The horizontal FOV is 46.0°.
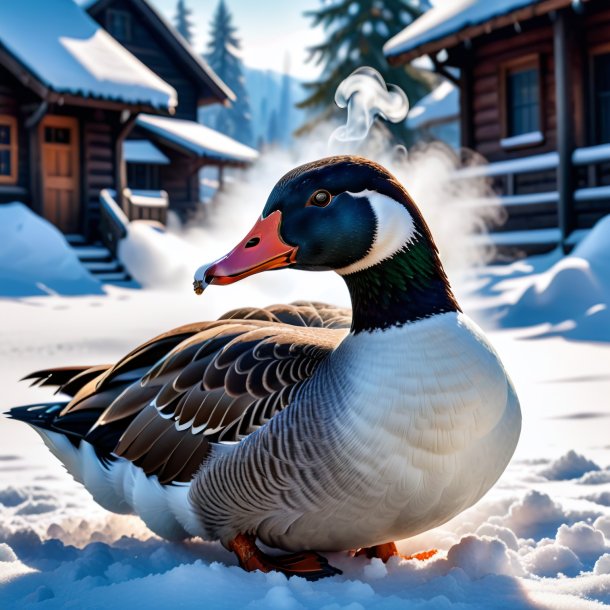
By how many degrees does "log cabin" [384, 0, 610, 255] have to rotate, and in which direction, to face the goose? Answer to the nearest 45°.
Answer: approximately 45° to its left

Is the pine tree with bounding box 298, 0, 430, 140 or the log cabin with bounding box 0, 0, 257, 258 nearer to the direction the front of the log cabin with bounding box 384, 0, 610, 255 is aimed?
the log cabin

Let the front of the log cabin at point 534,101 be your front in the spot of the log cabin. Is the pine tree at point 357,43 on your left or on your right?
on your right

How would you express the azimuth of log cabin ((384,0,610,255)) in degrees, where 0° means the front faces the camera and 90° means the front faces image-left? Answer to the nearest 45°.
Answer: approximately 45°

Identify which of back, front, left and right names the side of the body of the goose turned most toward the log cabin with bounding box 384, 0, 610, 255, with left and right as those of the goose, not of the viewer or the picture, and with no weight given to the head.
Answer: left

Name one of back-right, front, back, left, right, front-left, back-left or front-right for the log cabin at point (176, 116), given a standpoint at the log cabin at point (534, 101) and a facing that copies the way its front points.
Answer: right

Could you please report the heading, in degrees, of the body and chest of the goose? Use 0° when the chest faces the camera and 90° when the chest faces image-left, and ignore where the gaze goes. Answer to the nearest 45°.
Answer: approximately 315°

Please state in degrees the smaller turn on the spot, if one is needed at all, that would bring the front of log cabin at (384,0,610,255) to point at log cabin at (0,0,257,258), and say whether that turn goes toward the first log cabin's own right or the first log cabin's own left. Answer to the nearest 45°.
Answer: approximately 45° to the first log cabin's own right
